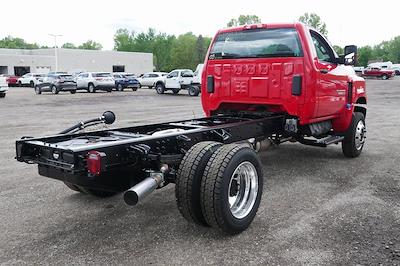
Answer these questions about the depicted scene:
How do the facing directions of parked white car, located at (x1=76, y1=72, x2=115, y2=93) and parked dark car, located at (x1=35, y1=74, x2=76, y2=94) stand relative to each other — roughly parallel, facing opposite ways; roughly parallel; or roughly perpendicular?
roughly parallel

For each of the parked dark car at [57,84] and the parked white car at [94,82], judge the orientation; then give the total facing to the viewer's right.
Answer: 0

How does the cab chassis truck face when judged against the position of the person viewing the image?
facing away from the viewer and to the right of the viewer

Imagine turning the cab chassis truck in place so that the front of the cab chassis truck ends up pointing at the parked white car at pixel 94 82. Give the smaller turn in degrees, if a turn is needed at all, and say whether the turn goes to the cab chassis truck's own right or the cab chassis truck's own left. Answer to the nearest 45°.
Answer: approximately 45° to the cab chassis truck's own left

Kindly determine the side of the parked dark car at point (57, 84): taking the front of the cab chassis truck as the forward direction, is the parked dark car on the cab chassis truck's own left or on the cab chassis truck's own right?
on the cab chassis truck's own left

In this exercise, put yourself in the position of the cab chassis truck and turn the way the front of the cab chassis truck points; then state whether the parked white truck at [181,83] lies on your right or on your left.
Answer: on your left
